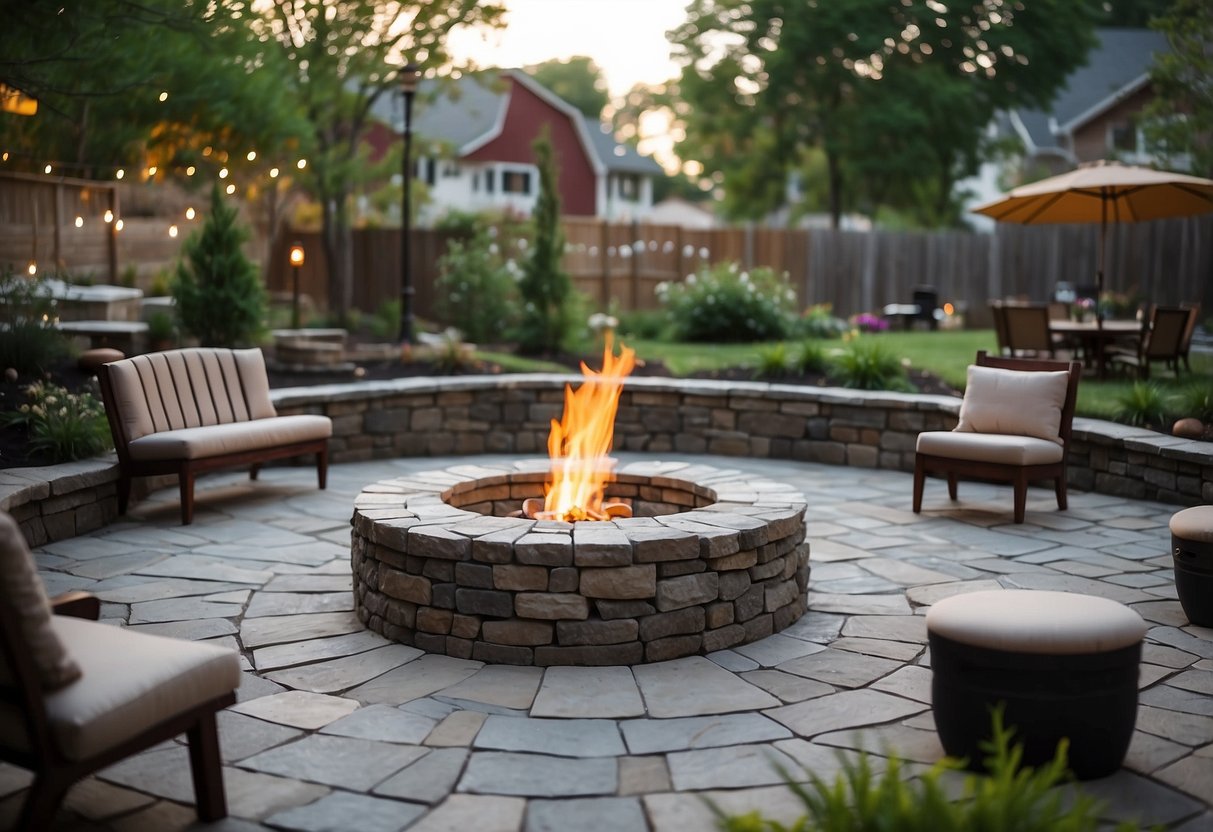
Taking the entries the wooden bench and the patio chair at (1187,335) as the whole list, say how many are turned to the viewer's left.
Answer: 1

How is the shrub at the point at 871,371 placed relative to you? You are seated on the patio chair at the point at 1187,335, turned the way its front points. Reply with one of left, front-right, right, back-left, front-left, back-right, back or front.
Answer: front-left

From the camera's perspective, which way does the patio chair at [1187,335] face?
to the viewer's left

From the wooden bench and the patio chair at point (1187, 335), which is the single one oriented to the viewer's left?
the patio chair

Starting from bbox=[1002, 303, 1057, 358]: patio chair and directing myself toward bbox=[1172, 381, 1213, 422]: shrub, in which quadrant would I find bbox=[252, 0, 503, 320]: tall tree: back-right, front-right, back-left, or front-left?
back-right

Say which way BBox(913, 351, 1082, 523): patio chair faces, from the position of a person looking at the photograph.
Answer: facing the viewer and to the left of the viewer

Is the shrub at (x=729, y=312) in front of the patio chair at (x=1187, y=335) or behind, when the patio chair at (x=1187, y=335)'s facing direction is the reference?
in front

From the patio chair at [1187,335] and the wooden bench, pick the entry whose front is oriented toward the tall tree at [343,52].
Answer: the patio chair

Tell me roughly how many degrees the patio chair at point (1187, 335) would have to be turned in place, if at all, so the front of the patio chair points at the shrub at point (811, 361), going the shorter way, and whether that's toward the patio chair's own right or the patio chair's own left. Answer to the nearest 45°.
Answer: approximately 45° to the patio chair's own left

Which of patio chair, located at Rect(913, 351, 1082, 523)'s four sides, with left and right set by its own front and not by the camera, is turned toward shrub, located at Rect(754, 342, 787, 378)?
right

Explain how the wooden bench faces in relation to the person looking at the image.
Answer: facing the viewer and to the right of the viewer

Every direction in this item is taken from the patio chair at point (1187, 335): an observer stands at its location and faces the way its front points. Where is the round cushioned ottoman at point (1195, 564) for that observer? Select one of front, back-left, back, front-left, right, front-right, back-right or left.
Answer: left
